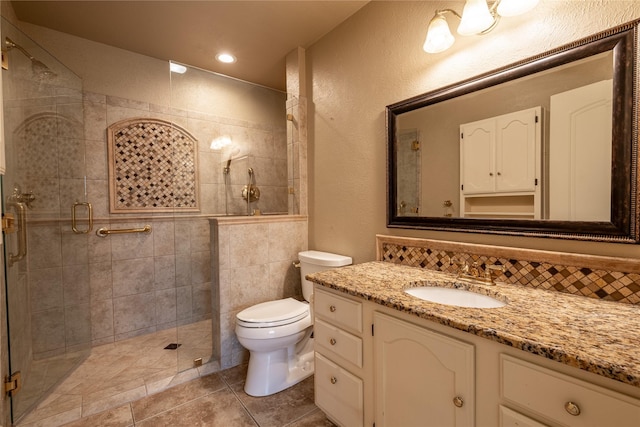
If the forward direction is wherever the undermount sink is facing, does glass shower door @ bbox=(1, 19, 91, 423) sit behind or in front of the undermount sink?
in front

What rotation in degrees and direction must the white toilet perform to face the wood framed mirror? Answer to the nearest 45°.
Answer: approximately 90° to its left

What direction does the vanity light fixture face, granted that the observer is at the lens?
facing the viewer and to the left of the viewer

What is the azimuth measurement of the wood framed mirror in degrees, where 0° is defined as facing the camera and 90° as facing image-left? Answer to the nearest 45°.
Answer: approximately 45°

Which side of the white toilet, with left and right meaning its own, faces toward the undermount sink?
left

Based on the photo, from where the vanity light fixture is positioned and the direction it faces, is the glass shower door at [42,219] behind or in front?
in front

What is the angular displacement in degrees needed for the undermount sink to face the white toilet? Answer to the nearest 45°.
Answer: approximately 45° to its right

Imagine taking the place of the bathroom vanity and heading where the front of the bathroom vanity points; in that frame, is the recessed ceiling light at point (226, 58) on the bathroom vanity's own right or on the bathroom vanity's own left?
on the bathroom vanity's own right

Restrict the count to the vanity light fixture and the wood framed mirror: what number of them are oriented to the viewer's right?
0
